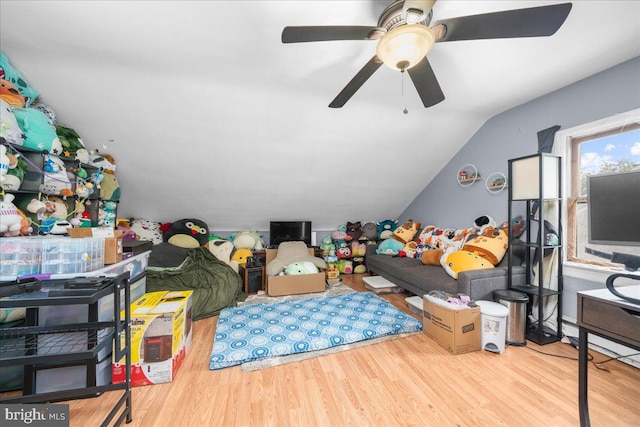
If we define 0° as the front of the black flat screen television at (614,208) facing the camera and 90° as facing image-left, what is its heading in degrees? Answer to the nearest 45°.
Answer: approximately 45°

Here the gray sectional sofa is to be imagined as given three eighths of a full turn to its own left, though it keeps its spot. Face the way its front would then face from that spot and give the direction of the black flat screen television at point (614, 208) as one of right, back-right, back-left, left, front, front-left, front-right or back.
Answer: front-right

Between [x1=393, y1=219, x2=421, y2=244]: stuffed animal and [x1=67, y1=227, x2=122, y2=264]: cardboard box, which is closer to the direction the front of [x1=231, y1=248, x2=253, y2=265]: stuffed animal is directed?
the cardboard box

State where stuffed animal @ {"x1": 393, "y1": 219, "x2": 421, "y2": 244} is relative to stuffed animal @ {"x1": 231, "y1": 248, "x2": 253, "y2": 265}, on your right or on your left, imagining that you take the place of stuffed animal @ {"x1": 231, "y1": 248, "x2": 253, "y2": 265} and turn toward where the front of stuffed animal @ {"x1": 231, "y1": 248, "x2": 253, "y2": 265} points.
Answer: on your left

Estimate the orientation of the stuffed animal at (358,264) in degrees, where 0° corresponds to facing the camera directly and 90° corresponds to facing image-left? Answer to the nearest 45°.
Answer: approximately 0°

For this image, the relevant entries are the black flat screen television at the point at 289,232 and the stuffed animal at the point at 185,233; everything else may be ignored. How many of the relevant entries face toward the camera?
2
